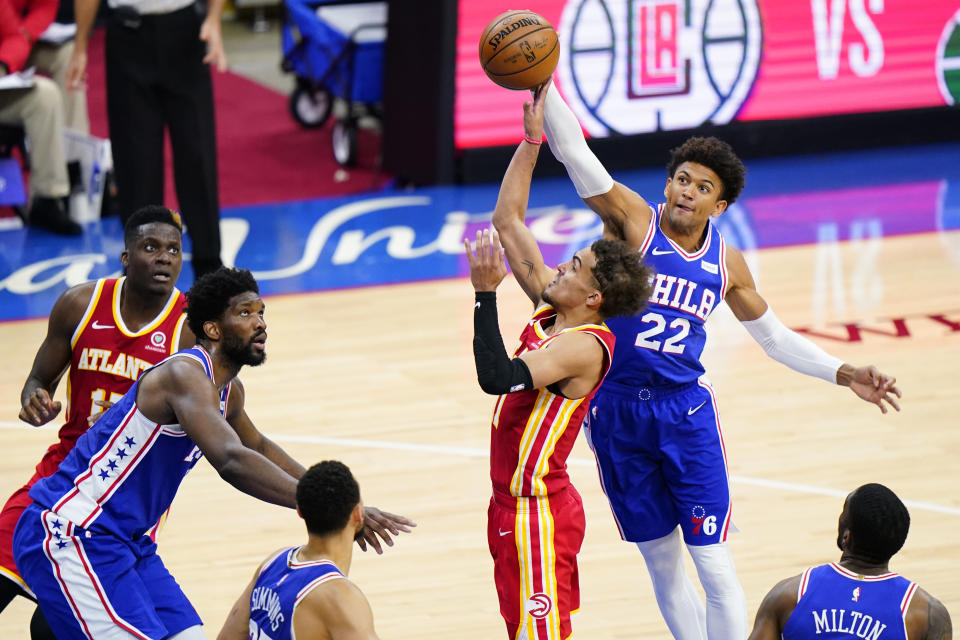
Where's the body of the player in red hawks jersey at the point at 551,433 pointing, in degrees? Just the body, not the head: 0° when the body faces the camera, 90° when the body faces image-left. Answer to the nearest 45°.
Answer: approximately 90°

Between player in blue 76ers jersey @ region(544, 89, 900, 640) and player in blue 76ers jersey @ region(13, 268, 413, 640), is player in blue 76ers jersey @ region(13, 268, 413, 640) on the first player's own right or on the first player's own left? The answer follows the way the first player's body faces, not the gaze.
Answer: on the first player's own right

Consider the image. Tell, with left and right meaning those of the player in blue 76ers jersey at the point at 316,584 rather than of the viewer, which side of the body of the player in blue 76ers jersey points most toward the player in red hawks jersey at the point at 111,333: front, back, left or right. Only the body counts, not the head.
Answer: left

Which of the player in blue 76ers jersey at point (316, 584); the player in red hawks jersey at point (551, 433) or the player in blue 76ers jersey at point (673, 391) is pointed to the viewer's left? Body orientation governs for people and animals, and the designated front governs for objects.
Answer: the player in red hawks jersey

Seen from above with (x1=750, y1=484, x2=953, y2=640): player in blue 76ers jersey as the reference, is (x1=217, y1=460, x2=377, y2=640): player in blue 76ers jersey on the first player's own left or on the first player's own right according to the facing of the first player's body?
on the first player's own left

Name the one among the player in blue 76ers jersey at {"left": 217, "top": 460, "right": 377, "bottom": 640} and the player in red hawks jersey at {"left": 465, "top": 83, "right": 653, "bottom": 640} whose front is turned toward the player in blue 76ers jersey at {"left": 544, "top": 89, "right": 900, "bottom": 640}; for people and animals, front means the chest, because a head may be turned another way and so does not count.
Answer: the player in blue 76ers jersey at {"left": 217, "top": 460, "right": 377, "bottom": 640}

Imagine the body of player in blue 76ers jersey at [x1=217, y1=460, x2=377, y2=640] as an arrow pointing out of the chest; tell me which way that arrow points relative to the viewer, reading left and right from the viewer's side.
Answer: facing away from the viewer and to the right of the viewer

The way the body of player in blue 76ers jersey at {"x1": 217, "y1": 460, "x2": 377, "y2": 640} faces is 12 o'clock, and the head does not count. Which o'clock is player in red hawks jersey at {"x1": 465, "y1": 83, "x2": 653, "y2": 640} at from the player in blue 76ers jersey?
The player in red hawks jersey is roughly at 12 o'clock from the player in blue 76ers jersey.

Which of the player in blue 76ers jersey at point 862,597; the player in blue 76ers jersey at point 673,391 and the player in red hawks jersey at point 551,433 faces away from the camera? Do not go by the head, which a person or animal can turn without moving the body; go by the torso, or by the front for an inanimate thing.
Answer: the player in blue 76ers jersey at point 862,597

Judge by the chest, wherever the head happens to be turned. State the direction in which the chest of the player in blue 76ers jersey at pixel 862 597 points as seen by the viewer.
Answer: away from the camera

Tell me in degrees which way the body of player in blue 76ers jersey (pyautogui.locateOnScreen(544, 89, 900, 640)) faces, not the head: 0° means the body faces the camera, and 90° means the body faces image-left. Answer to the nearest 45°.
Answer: approximately 0°
